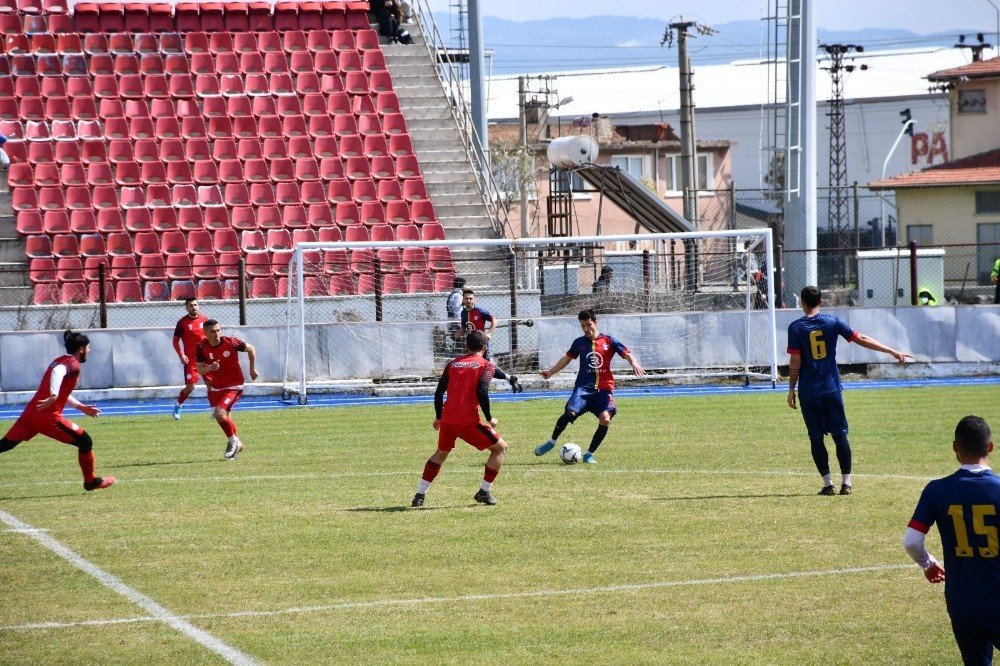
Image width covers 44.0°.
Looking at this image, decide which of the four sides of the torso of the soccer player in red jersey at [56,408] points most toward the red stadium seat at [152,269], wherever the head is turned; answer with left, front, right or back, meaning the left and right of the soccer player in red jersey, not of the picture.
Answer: left

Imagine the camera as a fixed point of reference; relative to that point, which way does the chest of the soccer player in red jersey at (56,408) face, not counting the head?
to the viewer's right

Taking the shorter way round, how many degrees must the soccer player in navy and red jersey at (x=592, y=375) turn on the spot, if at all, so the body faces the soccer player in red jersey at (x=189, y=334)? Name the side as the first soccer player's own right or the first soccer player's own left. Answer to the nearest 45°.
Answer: approximately 135° to the first soccer player's own right

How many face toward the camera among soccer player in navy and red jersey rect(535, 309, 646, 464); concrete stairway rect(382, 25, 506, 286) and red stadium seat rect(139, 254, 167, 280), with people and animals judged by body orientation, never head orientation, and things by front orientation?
3

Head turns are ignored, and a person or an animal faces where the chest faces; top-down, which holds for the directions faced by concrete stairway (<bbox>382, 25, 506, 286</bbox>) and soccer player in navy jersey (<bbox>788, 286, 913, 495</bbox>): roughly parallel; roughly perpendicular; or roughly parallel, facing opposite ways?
roughly parallel, facing opposite ways

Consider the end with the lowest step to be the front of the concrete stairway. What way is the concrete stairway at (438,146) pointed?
toward the camera

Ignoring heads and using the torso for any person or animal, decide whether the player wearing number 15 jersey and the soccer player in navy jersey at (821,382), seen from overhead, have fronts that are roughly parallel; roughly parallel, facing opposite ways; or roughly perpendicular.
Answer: roughly parallel

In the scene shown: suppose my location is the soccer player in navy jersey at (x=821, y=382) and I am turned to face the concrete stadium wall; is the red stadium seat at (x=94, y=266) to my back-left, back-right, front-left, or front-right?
front-left

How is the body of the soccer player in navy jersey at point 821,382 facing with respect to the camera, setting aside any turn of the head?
away from the camera

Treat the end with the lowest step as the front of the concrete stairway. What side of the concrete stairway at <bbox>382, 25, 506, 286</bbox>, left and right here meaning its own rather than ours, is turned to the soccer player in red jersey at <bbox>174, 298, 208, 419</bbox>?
front

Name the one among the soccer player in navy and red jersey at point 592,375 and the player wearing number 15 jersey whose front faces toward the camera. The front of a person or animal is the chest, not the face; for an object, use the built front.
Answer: the soccer player in navy and red jersey

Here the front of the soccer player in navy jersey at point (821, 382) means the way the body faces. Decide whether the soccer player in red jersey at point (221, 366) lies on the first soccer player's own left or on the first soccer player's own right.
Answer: on the first soccer player's own left

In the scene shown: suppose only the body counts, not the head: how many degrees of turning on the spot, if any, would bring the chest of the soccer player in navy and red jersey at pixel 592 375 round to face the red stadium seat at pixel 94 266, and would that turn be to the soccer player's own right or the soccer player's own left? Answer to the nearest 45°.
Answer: approximately 135° to the soccer player's own right

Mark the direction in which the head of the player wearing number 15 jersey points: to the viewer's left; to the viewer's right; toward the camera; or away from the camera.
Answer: away from the camera

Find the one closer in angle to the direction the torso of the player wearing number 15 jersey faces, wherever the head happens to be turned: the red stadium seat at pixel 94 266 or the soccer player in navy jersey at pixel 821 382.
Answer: the soccer player in navy jersey

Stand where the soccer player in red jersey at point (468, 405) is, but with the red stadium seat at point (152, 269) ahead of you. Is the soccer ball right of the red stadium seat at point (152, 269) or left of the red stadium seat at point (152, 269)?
right

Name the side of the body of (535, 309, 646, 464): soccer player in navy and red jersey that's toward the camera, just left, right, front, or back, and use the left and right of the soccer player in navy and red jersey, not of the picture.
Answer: front

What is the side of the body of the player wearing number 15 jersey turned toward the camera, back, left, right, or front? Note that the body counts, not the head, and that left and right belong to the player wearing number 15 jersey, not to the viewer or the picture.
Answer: back

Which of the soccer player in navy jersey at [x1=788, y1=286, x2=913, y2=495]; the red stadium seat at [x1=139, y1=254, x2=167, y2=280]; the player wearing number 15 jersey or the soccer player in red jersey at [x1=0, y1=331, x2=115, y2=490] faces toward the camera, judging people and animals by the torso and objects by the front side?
the red stadium seat

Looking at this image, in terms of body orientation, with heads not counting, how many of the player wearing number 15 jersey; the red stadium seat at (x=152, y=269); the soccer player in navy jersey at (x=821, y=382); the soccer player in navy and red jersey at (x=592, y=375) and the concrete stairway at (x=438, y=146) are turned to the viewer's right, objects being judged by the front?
0

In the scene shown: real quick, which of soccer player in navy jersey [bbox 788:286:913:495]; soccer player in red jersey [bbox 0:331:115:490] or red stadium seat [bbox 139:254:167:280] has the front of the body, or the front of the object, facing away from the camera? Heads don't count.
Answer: the soccer player in navy jersey
